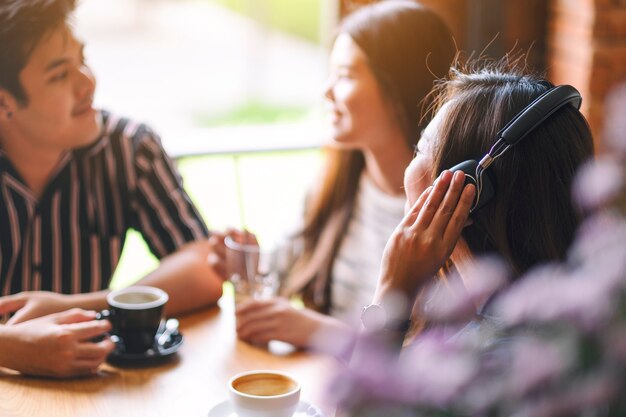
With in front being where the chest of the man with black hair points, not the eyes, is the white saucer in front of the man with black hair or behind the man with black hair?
in front

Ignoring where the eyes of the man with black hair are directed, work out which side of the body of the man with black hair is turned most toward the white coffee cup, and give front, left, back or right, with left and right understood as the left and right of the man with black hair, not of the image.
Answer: front

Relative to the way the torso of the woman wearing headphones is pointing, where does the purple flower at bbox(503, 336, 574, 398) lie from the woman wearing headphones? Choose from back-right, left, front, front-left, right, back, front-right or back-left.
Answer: back-left

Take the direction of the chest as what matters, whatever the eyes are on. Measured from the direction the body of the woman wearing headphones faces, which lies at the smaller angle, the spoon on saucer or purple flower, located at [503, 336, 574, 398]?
the spoon on saucer

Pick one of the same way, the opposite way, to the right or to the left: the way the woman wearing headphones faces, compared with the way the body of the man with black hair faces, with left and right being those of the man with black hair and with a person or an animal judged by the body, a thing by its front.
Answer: the opposite way

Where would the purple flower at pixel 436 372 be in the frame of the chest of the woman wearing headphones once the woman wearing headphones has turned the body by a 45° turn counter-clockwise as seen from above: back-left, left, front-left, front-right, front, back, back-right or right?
left

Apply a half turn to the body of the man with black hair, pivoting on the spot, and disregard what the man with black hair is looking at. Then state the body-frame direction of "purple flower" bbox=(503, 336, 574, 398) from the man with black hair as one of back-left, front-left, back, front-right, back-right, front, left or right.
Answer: back

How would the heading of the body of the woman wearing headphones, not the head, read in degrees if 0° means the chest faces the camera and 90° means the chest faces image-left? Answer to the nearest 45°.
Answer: approximately 135°

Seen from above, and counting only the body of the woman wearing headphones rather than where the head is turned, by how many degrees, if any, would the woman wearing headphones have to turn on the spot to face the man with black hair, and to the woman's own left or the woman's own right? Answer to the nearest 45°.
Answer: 0° — they already face them

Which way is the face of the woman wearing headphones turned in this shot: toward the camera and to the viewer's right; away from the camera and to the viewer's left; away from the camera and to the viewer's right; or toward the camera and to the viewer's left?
away from the camera and to the viewer's left

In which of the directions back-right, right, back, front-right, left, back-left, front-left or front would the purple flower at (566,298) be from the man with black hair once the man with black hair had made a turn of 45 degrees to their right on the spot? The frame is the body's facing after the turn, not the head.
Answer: front-left
